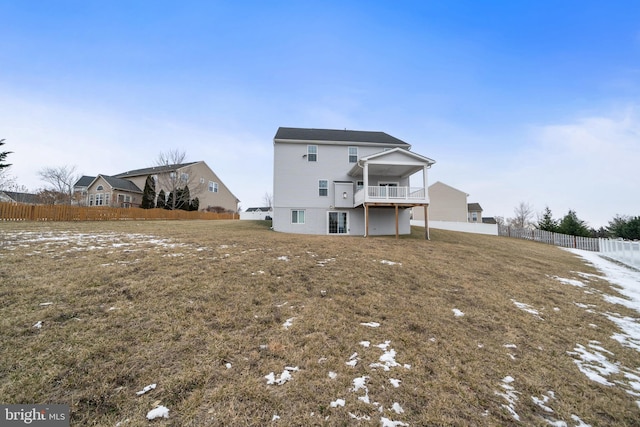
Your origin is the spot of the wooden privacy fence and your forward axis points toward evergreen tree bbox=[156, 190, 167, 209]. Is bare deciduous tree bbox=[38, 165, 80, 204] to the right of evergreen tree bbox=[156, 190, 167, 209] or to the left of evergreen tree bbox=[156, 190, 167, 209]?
left

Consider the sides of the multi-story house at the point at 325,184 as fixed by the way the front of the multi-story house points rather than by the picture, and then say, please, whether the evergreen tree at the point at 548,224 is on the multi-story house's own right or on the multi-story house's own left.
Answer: on the multi-story house's own right

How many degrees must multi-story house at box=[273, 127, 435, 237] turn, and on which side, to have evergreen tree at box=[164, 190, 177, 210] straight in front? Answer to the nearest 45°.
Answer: approximately 45° to its left

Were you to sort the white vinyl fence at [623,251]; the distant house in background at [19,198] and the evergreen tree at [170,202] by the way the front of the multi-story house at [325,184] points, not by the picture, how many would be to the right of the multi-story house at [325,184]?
1

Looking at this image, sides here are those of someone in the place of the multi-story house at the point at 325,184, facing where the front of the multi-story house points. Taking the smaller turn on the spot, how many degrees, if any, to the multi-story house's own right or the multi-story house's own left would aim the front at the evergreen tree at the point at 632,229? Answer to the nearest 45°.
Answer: approximately 90° to the multi-story house's own right

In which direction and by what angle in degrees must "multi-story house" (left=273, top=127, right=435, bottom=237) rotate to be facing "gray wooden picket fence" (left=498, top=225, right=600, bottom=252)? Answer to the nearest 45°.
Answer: approximately 90° to its right

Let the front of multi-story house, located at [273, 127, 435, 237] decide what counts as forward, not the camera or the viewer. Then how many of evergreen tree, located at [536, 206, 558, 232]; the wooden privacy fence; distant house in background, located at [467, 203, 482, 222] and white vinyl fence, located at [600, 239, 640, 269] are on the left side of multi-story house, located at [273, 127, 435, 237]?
1

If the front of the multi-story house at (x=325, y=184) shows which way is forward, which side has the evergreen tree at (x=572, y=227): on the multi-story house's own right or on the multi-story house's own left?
on the multi-story house's own right

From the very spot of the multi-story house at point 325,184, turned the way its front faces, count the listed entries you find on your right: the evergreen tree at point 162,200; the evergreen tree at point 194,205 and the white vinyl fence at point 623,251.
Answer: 1

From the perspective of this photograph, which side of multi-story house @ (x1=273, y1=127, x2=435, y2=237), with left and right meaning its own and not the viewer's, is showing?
back

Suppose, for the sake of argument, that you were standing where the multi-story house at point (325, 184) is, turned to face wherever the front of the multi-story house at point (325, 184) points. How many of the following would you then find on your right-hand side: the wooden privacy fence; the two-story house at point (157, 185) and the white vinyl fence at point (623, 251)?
1

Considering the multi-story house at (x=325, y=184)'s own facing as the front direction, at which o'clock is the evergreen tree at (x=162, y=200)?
The evergreen tree is roughly at 10 o'clock from the multi-story house.

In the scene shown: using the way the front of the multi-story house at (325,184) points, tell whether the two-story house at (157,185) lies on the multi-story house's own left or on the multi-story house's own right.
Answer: on the multi-story house's own left

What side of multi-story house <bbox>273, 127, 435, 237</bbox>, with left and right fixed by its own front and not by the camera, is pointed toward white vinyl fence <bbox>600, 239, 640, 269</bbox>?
right

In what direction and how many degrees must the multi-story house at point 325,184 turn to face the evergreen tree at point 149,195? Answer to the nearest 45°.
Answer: approximately 45° to its left
